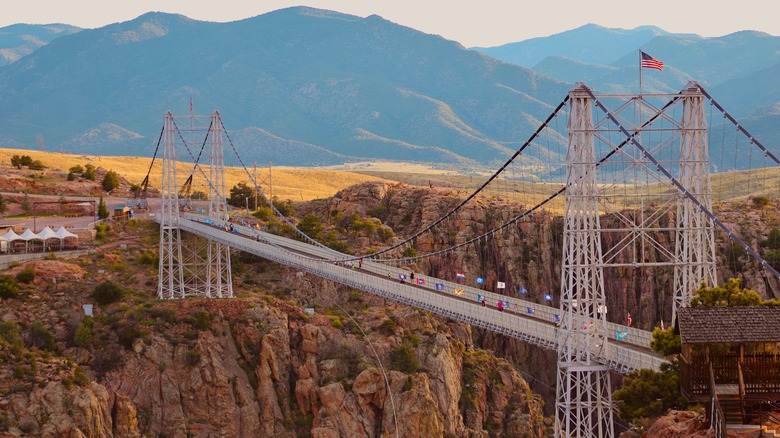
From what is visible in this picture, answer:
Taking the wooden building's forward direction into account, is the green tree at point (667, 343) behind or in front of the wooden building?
behind

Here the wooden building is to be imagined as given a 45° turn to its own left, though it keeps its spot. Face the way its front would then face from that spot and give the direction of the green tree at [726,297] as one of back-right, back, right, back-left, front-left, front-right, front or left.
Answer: back-left

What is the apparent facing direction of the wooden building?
toward the camera
